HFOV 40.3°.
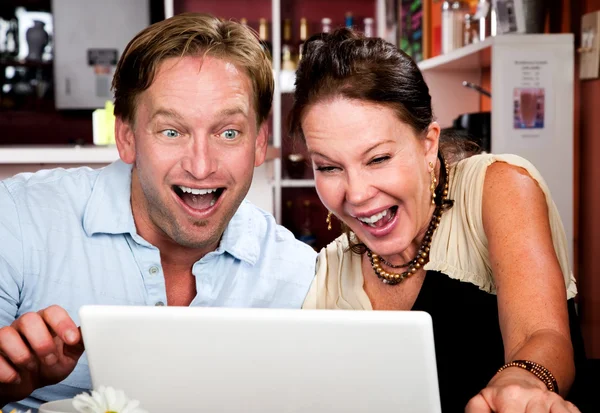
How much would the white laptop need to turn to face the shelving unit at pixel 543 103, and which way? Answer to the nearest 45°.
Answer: approximately 45° to its right

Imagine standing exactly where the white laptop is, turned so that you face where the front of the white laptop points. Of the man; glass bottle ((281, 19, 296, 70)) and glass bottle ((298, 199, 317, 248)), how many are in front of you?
3

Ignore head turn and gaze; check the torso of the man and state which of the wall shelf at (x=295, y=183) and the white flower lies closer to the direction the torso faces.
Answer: the white flower

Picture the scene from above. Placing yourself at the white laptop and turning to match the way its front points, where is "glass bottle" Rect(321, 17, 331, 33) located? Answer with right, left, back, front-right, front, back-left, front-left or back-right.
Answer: front

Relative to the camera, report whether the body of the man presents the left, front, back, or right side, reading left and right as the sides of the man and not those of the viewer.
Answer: front

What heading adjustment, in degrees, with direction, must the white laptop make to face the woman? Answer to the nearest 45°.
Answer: approximately 45° to its right

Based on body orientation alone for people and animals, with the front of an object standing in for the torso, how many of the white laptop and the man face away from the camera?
1

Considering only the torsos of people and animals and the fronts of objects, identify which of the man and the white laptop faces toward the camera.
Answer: the man

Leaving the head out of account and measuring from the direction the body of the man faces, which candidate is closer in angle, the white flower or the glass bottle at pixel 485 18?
the white flower

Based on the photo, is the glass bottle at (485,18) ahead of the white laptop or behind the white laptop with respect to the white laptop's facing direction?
ahead

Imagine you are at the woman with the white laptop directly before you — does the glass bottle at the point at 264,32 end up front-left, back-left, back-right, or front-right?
back-right

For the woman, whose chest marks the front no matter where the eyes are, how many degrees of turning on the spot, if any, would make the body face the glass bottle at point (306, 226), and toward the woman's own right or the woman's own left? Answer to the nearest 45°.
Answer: approximately 135° to the woman's own right

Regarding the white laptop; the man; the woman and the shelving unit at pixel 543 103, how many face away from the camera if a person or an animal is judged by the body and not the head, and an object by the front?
1

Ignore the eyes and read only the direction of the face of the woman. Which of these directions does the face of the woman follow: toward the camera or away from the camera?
toward the camera

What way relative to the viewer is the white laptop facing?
away from the camera

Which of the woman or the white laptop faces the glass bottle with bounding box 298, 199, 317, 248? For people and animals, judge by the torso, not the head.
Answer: the white laptop

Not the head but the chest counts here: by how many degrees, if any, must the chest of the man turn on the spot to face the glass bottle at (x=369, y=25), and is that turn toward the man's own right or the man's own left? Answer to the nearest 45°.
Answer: approximately 180°

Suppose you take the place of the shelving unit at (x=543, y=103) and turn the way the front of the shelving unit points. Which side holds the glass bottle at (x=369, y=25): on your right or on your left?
on your right
